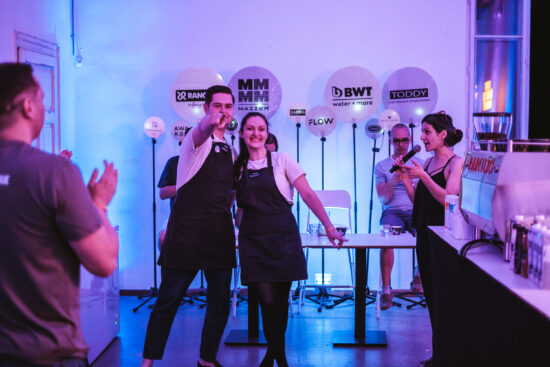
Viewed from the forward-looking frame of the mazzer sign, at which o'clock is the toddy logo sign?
The toddy logo sign is roughly at 9 o'clock from the mazzer sign.

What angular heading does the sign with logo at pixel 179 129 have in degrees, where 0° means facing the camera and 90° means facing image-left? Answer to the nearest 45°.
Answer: approximately 0°

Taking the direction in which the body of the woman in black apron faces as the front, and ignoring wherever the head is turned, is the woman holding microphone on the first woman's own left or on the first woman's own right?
on the first woman's own left

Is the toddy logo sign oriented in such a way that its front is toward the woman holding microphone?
yes

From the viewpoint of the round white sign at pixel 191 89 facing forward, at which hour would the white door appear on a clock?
The white door is roughly at 3 o'clock from the round white sign.

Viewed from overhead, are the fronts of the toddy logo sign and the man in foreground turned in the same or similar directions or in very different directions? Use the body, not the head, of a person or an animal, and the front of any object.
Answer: very different directions

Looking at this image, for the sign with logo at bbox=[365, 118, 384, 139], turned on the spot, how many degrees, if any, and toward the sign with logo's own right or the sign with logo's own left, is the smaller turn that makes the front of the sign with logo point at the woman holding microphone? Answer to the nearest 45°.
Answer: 0° — it already faces them
